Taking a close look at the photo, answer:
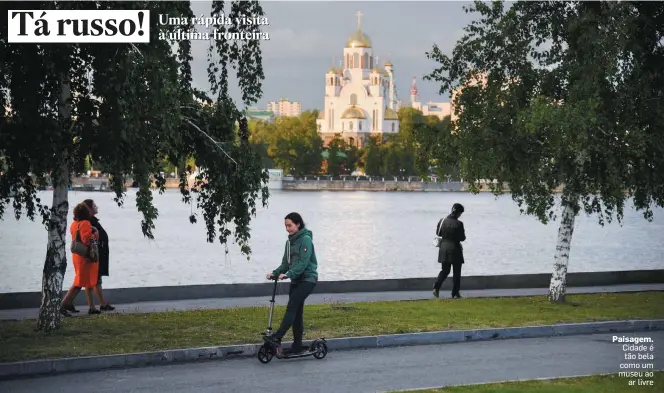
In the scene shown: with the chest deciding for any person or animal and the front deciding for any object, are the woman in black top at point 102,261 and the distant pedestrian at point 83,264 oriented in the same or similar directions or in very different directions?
same or similar directions
